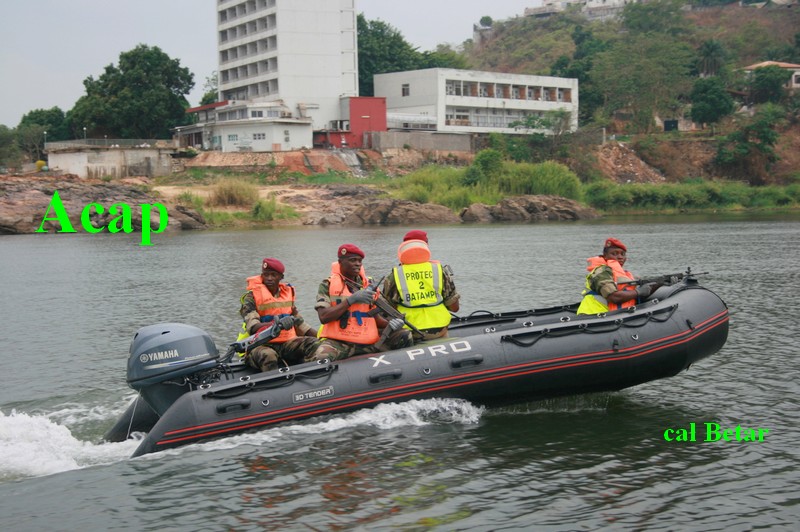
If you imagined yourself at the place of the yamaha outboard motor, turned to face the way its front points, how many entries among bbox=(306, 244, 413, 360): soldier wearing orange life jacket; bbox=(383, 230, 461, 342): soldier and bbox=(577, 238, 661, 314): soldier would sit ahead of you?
3

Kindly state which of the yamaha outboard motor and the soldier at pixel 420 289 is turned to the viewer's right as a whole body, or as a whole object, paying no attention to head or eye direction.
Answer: the yamaha outboard motor

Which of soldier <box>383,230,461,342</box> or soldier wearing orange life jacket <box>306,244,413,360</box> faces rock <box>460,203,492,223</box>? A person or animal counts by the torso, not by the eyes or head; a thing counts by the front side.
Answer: the soldier

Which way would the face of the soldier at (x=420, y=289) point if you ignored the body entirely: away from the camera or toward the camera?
away from the camera

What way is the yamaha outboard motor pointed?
to the viewer's right

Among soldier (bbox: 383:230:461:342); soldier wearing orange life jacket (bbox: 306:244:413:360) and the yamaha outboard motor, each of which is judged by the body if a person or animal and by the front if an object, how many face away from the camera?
1

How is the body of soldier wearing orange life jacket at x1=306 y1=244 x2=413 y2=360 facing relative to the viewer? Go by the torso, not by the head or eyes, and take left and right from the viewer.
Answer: facing the viewer and to the right of the viewer

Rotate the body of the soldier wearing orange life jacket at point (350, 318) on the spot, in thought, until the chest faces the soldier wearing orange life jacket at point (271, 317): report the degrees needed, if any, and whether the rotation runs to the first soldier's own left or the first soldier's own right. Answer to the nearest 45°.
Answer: approximately 135° to the first soldier's own right

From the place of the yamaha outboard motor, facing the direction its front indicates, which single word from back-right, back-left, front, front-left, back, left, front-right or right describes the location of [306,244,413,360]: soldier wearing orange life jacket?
front

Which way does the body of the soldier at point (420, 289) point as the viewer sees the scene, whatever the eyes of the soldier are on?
away from the camera

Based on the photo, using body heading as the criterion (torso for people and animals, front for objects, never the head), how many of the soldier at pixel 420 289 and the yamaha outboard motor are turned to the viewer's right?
1

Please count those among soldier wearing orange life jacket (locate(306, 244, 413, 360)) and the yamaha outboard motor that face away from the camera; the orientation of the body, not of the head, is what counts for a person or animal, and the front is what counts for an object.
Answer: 0

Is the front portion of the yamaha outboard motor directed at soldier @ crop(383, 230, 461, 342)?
yes

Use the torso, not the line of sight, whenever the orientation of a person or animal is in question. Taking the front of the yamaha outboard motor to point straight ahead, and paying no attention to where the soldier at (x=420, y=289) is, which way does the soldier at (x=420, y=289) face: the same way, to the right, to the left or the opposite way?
to the left

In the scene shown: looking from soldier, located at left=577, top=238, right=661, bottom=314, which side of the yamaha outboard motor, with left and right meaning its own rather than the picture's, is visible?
front

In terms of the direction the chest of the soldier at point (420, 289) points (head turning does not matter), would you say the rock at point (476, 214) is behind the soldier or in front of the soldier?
in front

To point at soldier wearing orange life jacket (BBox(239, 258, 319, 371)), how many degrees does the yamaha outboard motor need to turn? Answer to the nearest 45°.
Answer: approximately 45° to its left

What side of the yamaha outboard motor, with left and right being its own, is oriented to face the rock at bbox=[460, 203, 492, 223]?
left
